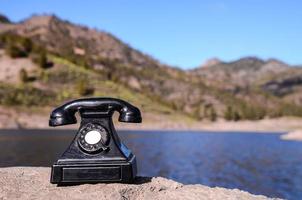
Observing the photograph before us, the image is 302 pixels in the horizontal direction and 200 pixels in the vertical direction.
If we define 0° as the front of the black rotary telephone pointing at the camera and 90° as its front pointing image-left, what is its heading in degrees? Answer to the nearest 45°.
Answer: approximately 0°
